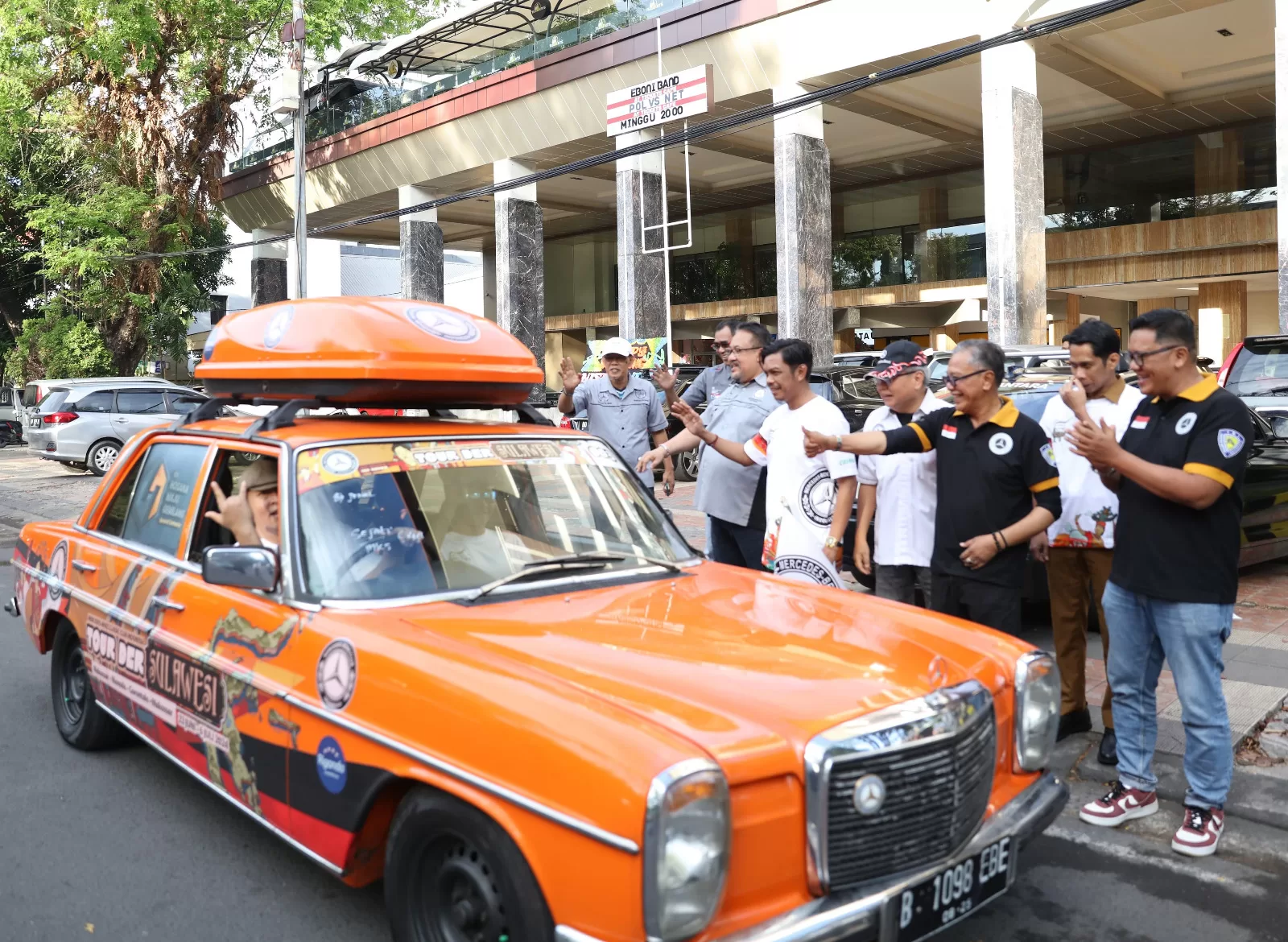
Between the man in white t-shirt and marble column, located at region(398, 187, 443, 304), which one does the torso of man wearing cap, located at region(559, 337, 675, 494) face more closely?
the man in white t-shirt

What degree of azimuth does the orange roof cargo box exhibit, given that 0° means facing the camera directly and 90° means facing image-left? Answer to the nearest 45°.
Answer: approximately 315°

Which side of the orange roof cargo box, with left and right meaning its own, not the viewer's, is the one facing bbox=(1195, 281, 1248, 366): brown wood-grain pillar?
left

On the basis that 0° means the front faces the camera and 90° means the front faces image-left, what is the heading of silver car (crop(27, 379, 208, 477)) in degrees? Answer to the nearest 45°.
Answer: approximately 225°

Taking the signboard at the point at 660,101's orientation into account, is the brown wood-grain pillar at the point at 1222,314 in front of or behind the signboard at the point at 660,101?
behind

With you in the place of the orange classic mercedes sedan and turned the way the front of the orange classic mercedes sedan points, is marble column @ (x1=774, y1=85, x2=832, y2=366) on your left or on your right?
on your left

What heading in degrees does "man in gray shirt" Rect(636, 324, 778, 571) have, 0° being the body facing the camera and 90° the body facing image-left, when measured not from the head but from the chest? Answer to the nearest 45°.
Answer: approximately 45°

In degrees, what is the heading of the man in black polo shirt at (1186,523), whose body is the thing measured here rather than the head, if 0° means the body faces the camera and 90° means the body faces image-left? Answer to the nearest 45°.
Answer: approximately 45°

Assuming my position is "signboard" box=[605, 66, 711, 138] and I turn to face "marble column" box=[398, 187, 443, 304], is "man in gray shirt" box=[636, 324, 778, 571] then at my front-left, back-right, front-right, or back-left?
back-left

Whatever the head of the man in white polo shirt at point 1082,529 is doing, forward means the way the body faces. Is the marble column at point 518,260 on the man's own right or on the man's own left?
on the man's own right

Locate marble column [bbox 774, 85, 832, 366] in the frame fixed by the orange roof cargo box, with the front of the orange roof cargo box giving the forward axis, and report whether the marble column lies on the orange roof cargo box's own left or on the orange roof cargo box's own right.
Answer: on the orange roof cargo box's own left
